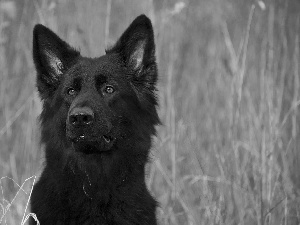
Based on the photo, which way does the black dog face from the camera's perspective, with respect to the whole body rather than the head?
toward the camera
